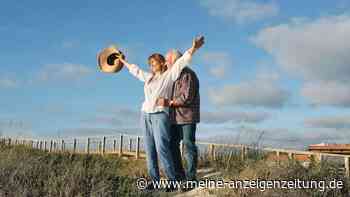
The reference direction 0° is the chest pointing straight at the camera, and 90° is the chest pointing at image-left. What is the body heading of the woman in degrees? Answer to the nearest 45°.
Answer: approximately 45°

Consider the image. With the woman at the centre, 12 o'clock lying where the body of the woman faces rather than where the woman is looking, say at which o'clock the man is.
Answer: The man is roughly at 7 o'clock from the woman.

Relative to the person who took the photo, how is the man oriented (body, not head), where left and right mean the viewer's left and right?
facing to the left of the viewer
